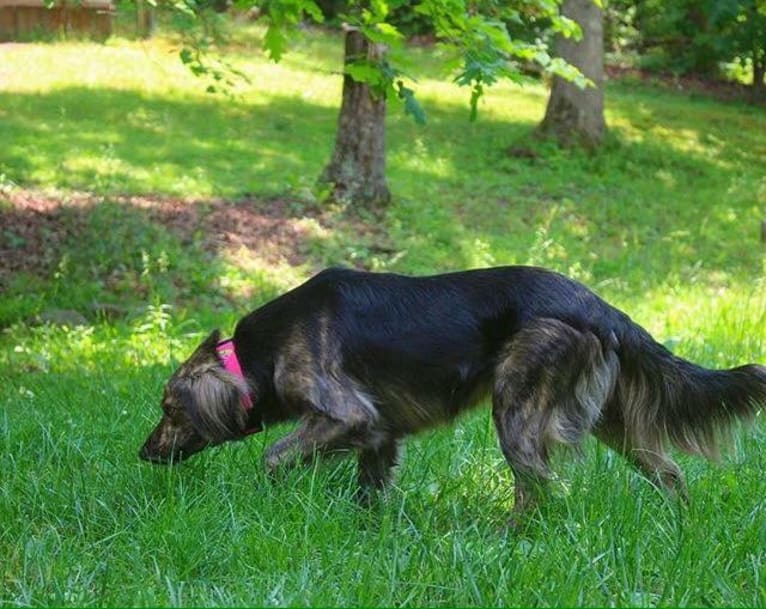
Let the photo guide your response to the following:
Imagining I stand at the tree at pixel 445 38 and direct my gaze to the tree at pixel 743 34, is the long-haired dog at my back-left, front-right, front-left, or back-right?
back-right

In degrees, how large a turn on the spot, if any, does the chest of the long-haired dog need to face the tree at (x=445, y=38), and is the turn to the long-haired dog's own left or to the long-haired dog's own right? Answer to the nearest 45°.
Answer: approximately 90° to the long-haired dog's own right

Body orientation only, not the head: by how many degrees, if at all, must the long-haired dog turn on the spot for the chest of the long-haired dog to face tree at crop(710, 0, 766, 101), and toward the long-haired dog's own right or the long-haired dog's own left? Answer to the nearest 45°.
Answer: approximately 90° to the long-haired dog's own right

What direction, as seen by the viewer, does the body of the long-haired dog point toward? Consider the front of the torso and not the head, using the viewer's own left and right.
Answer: facing to the left of the viewer
